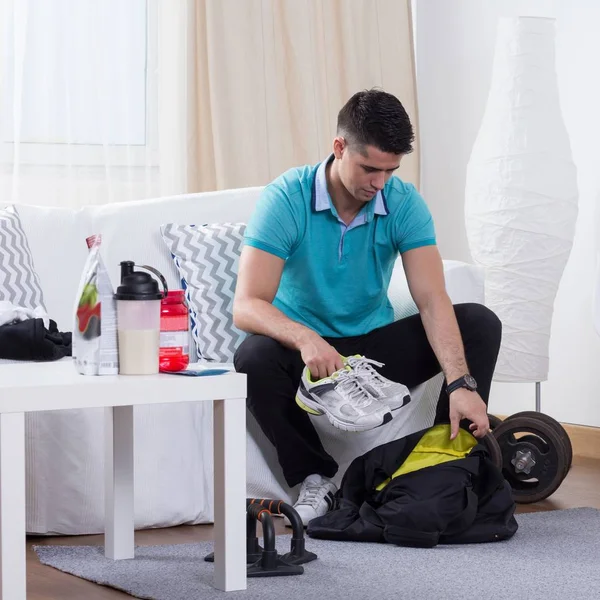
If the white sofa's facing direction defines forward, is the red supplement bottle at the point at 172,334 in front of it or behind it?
in front

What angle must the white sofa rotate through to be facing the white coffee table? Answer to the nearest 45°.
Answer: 0° — it already faces it

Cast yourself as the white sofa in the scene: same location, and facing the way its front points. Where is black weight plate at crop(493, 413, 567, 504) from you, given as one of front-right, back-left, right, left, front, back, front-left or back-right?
left

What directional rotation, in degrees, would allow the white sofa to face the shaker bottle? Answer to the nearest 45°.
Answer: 0° — it already faces it

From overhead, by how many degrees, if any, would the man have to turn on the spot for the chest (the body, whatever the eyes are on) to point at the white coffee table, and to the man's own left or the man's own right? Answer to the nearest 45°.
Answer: approximately 45° to the man's own right

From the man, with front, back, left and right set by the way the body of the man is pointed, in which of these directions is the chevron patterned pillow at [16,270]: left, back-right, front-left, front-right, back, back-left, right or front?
right
